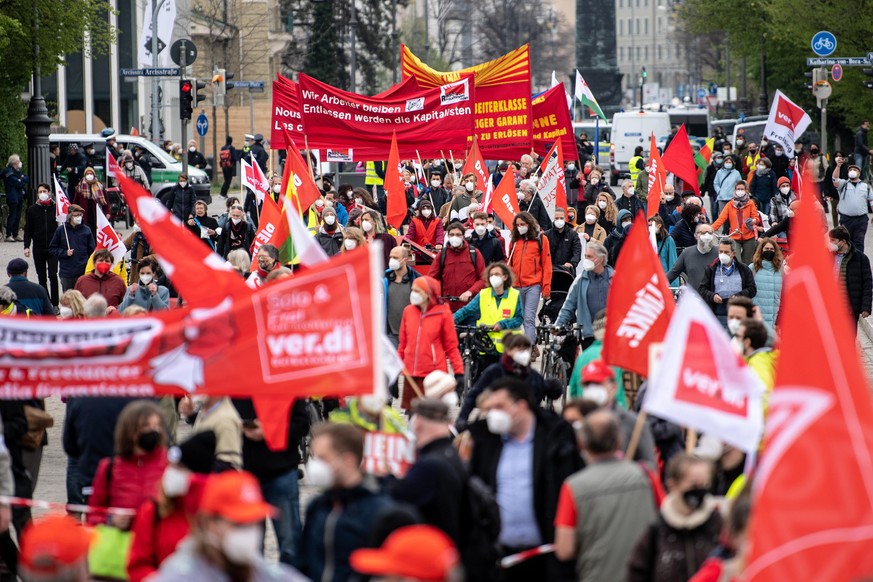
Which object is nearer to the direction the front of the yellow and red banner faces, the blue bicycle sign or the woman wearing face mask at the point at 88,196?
the woman wearing face mask

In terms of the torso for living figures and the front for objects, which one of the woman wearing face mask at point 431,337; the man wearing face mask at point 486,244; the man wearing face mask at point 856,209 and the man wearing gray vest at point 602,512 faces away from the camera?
the man wearing gray vest at point 602,512

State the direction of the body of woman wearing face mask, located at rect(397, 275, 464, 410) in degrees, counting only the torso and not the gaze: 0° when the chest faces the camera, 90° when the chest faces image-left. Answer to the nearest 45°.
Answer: approximately 45°

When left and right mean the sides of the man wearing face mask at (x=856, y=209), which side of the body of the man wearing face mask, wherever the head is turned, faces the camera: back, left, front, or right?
front

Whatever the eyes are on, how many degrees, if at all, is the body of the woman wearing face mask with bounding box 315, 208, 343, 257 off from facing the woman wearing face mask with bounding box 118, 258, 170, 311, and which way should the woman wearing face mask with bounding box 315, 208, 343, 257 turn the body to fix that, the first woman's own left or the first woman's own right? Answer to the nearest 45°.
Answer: approximately 45° to the first woman's own right

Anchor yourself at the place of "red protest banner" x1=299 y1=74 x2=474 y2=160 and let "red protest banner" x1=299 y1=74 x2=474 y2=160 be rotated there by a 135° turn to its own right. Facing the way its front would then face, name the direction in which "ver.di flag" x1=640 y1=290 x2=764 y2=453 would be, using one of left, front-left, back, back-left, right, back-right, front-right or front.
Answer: back-left

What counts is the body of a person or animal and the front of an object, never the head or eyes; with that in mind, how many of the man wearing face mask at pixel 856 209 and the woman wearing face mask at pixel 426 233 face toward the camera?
2

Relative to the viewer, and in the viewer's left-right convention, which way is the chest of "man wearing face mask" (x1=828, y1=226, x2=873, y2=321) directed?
facing the viewer and to the left of the viewer

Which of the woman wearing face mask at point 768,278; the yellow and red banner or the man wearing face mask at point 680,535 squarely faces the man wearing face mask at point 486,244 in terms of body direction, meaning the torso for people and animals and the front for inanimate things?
the yellow and red banner

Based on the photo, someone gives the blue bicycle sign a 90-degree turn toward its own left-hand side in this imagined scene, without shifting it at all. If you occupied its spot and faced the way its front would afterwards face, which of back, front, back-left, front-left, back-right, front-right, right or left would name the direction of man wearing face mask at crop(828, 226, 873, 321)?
right

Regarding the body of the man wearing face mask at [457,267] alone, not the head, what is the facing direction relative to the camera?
toward the camera

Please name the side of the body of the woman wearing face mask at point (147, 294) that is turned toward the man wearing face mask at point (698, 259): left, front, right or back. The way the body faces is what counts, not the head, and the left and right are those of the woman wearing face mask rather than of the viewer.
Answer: left

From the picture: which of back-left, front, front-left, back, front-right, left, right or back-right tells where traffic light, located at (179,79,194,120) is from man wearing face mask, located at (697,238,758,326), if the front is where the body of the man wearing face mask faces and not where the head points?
back-right

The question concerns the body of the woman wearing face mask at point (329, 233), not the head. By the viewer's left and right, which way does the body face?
facing the viewer

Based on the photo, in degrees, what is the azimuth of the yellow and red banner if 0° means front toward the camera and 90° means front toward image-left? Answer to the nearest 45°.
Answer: approximately 0°
